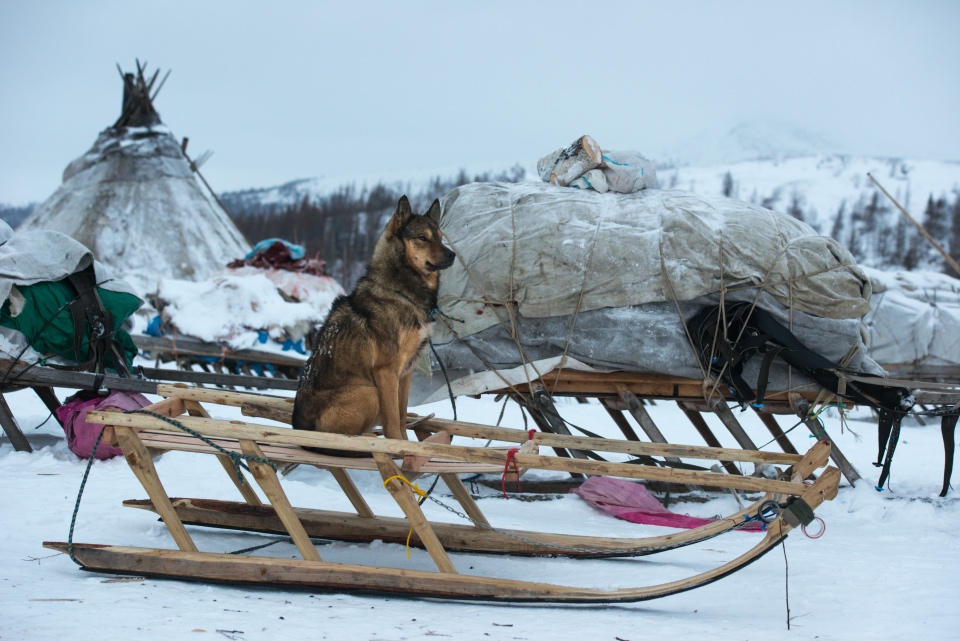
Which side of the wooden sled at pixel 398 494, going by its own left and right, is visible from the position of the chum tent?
left

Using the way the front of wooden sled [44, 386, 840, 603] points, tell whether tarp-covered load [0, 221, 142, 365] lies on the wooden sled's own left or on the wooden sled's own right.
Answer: on the wooden sled's own left

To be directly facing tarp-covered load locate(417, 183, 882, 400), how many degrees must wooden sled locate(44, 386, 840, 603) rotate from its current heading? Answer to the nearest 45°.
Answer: approximately 45° to its left

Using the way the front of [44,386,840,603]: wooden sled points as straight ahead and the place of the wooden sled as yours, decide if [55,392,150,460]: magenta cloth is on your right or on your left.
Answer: on your left

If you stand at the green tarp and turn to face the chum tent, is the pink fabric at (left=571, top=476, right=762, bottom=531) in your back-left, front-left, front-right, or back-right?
back-right

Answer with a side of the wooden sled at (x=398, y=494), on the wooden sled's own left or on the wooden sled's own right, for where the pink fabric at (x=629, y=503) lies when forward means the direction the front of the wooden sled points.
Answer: on the wooden sled's own left

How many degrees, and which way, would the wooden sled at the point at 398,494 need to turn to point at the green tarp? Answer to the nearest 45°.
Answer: approximately 135° to its left

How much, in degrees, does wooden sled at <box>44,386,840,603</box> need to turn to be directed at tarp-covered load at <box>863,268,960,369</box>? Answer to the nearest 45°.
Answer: approximately 45° to its left

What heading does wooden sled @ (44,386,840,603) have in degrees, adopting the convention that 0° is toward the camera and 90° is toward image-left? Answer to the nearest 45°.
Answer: approximately 270°
